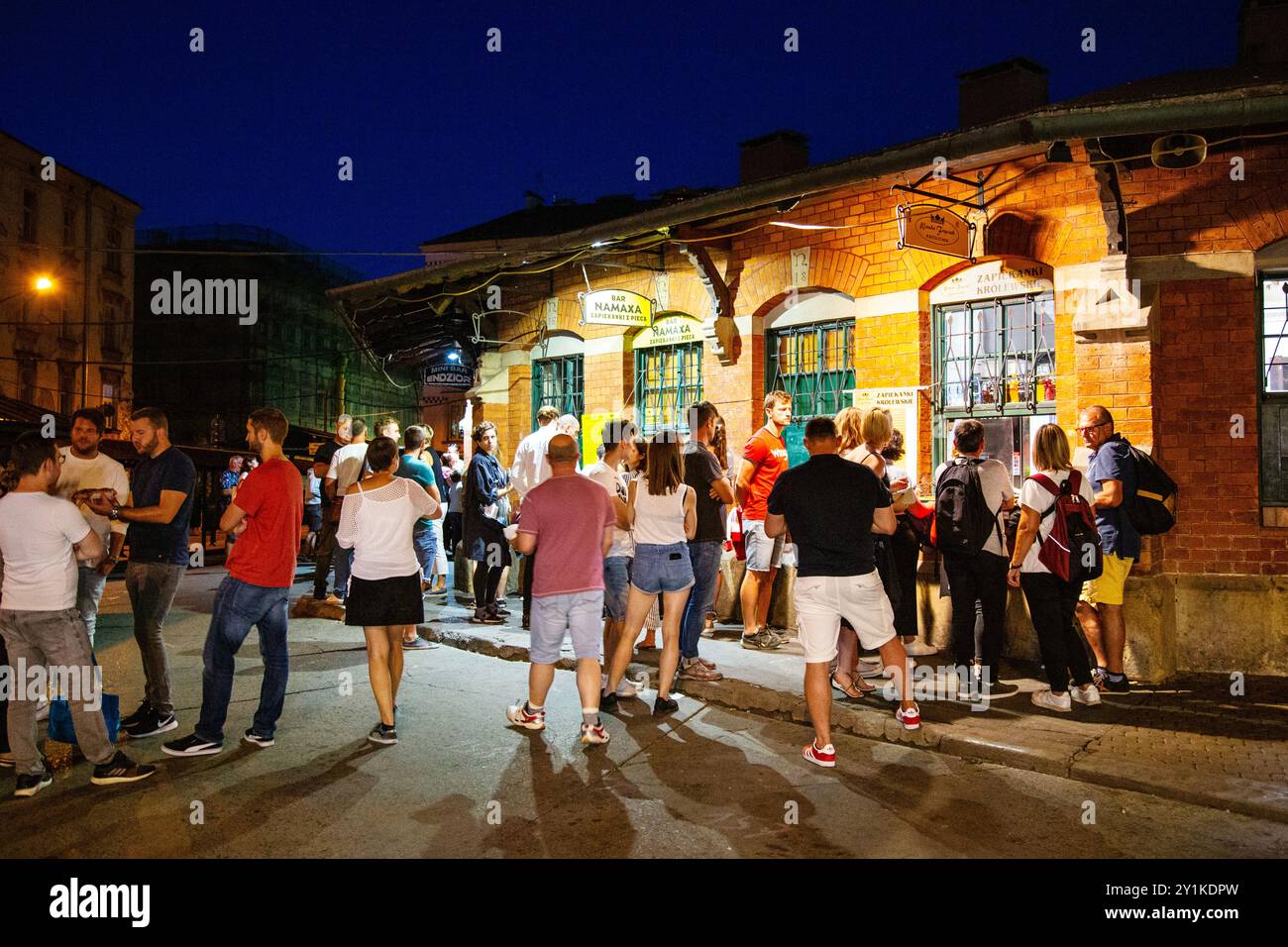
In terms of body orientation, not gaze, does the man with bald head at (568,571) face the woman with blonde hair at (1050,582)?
no

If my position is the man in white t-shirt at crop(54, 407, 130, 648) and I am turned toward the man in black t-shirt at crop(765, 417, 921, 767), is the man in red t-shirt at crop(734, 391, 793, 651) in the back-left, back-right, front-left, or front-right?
front-left

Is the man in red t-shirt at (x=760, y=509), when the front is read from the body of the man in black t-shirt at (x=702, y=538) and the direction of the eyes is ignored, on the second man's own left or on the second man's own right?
on the second man's own left

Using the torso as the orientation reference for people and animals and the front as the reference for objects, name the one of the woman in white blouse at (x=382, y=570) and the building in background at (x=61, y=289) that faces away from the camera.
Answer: the woman in white blouse

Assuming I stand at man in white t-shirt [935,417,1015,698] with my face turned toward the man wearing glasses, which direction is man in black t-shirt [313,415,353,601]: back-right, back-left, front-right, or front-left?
back-left

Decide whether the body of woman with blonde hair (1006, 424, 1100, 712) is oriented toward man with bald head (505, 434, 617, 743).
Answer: no

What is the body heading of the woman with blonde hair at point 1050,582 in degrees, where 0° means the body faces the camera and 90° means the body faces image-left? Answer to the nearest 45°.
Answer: approximately 135°

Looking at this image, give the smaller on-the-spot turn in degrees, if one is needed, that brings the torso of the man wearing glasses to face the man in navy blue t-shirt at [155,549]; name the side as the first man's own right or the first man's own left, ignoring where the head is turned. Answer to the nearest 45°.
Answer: approximately 45° to the first man's own left

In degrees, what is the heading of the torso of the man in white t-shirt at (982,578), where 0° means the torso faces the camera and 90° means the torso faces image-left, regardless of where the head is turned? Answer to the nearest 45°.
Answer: approximately 180°

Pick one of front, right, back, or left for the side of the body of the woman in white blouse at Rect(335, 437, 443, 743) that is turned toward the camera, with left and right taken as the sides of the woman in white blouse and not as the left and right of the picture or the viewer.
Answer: back

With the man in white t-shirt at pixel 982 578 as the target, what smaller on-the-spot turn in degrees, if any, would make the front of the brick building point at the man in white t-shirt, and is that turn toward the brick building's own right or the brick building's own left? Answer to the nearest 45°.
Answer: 0° — it already faces them

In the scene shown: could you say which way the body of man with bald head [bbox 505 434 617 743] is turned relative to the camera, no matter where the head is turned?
away from the camera

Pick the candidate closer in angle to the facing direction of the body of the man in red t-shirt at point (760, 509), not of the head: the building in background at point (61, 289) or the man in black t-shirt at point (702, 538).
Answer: the man in black t-shirt

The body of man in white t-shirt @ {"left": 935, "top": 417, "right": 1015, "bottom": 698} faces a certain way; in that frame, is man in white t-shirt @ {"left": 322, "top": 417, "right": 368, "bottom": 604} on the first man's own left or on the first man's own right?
on the first man's own left
